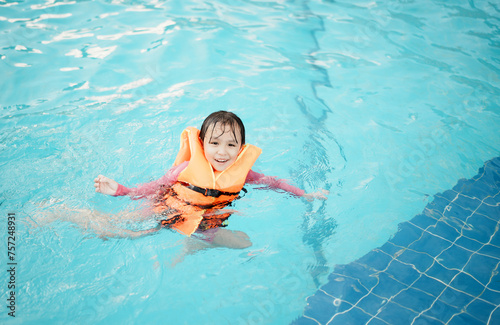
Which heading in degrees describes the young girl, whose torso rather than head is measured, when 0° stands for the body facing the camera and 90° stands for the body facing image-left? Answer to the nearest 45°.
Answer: approximately 0°
